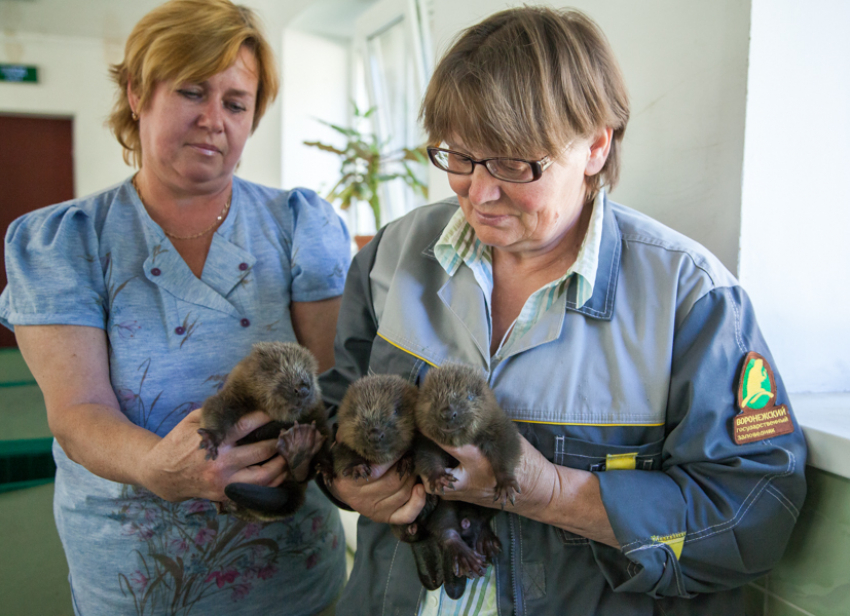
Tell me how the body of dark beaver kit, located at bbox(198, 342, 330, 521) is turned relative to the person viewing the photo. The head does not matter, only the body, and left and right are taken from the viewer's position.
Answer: facing the viewer

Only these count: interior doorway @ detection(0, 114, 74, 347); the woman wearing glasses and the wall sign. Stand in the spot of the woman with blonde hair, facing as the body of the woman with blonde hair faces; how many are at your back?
2

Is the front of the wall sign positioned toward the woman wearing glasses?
yes

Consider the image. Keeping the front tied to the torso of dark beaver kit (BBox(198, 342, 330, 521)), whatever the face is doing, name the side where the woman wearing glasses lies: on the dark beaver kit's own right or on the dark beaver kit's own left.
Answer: on the dark beaver kit's own left

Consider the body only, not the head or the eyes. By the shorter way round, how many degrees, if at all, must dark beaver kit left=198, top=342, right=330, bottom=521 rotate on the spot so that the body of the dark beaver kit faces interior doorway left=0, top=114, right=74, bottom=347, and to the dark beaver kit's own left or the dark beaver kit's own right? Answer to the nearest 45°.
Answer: approximately 180°

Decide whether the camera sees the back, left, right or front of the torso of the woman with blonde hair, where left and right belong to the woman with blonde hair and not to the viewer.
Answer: front

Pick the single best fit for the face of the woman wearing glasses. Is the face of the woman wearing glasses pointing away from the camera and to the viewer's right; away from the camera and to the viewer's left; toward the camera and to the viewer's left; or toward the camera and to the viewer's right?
toward the camera and to the viewer's left

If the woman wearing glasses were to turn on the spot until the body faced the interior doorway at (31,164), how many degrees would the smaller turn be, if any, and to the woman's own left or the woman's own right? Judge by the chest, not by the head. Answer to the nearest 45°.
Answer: approximately 90° to the woman's own right

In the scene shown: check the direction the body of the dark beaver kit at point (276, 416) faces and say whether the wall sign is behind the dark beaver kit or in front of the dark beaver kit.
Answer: behind

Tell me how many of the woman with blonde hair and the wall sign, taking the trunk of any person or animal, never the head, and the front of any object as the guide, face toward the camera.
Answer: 2

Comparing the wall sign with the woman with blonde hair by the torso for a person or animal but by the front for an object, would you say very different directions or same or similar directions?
same or similar directions

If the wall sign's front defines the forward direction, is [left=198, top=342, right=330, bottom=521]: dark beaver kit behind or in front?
in front

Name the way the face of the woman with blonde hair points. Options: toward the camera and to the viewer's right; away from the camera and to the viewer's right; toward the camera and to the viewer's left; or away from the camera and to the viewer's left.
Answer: toward the camera and to the viewer's right
